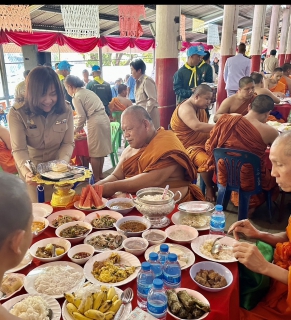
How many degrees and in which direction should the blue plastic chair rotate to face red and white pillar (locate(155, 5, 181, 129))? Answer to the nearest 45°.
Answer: approximately 90° to its left

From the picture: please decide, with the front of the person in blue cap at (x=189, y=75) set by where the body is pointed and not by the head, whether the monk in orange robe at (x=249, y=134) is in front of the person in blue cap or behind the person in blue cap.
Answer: in front

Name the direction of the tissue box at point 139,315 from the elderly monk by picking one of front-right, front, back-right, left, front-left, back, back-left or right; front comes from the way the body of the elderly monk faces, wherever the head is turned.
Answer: front-left

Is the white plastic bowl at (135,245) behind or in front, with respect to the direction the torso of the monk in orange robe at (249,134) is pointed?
behind

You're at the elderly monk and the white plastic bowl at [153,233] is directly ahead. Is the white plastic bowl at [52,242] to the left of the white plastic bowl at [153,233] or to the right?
right

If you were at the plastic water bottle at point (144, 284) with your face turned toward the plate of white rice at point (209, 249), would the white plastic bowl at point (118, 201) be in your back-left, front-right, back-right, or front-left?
front-left

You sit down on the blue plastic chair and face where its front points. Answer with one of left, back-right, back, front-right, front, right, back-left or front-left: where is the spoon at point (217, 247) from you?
back-right

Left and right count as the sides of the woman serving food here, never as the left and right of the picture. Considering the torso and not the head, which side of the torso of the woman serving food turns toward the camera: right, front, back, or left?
front

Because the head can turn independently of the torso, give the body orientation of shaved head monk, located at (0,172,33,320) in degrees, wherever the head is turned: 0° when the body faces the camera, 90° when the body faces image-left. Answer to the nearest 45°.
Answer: approximately 225°

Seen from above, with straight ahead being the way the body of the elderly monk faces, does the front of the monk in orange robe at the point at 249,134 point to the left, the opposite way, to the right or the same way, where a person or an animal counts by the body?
the opposite way

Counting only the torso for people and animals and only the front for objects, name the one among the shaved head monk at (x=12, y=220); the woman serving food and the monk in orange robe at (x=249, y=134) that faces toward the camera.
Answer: the woman serving food

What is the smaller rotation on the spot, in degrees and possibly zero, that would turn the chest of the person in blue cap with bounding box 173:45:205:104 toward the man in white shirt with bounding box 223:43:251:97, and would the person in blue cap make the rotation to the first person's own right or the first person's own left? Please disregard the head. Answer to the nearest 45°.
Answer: approximately 90° to the first person's own left
